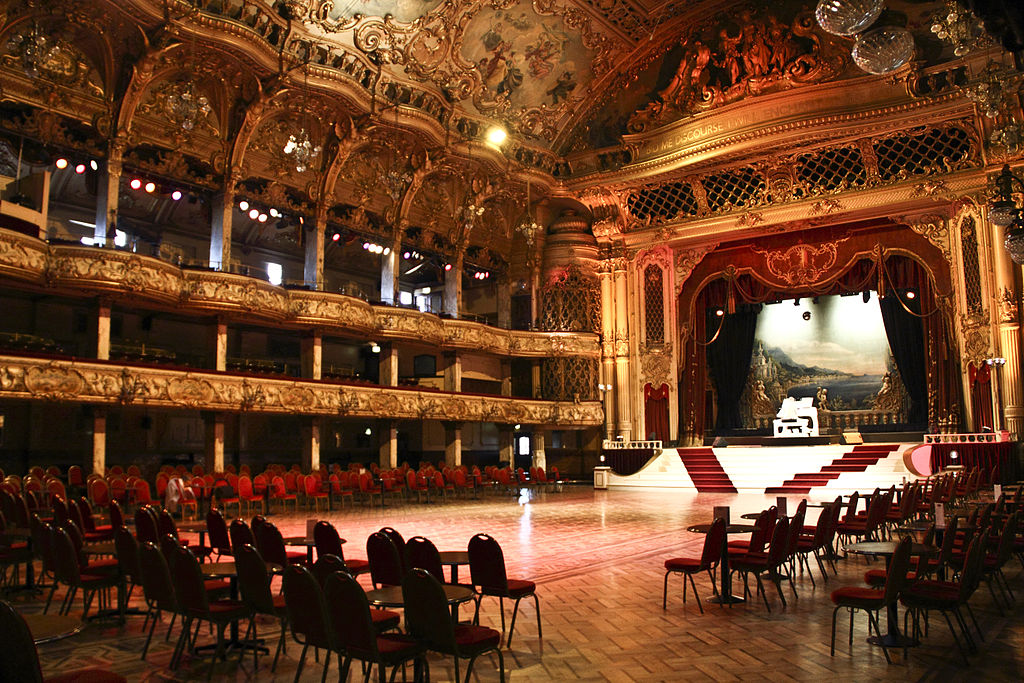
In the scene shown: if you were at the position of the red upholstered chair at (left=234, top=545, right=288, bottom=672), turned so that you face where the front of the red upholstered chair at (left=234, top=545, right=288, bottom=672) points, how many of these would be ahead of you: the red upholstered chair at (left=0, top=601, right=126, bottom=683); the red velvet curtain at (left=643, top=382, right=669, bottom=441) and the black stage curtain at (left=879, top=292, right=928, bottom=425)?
2

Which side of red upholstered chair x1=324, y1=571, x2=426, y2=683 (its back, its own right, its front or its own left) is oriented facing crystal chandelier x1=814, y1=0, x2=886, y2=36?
front

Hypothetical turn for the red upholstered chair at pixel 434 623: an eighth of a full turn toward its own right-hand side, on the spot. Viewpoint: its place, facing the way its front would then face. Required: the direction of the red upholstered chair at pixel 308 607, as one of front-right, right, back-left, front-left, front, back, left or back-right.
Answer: back

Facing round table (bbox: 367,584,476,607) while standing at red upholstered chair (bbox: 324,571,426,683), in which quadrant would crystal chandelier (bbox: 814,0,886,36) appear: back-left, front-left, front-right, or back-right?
front-right

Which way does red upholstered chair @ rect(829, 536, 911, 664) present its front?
to the viewer's left

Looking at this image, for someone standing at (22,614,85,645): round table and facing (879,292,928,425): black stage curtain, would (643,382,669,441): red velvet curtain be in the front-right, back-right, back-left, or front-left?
front-left

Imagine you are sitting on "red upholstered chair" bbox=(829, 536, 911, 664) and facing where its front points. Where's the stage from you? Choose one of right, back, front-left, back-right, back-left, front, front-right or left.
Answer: right

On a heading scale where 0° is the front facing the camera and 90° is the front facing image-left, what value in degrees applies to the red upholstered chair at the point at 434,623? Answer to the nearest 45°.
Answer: approximately 225°

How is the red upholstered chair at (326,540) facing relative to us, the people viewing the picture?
facing away from the viewer and to the right of the viewer

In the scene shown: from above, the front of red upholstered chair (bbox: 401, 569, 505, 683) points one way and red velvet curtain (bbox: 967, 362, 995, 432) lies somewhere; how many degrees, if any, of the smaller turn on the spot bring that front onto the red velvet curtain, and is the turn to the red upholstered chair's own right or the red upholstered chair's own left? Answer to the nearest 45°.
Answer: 0° — it already faces it

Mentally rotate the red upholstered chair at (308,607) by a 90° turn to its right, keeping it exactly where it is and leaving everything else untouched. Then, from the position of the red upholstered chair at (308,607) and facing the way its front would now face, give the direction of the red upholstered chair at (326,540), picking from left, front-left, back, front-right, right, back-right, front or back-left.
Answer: back-left

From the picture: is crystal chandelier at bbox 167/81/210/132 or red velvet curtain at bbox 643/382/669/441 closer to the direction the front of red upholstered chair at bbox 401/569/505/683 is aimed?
the red velvet curtain

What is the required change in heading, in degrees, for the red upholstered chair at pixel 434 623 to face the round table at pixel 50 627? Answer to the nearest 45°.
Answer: approximately 135° to its left

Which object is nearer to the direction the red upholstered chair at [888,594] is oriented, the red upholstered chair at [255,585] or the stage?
the red upholstered chair

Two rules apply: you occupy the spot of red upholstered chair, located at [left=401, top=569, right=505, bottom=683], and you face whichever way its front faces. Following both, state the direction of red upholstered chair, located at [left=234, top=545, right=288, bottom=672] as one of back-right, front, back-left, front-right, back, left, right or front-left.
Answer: left
